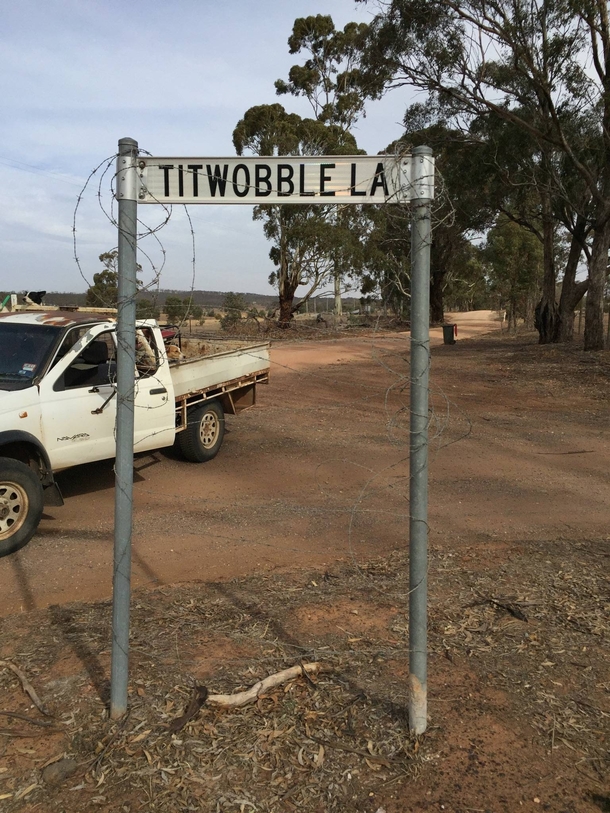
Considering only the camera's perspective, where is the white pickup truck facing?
facing the viewer and to the left of the viewer

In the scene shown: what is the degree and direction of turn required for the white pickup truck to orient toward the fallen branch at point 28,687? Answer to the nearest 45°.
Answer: approximately 45° to its left

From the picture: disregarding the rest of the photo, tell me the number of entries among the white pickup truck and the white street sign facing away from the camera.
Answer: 0

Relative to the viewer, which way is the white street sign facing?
toward the camera

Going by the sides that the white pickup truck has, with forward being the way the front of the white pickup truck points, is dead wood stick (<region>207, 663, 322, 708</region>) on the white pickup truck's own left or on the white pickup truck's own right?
on the white pickup truck's own left
